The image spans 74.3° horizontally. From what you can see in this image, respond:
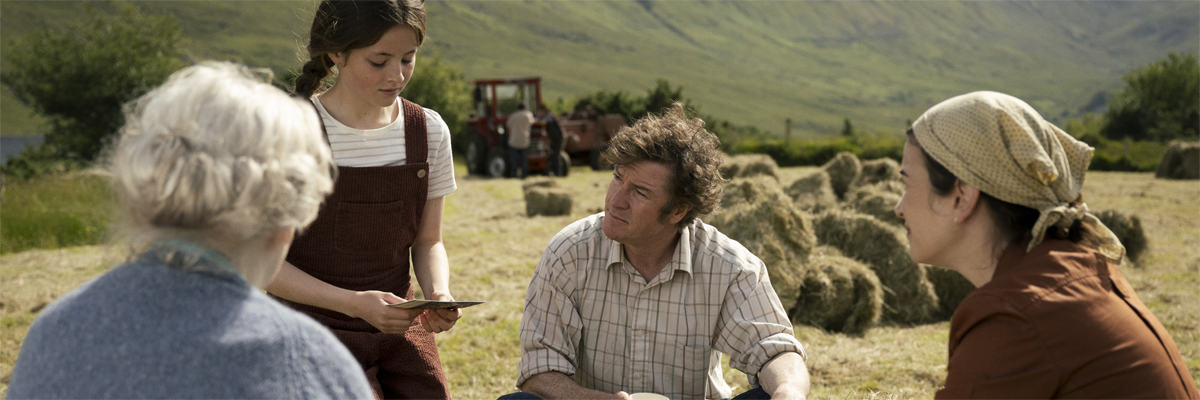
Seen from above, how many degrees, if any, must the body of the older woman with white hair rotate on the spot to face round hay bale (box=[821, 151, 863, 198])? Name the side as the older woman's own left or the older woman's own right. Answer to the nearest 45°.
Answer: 0° — they already face it

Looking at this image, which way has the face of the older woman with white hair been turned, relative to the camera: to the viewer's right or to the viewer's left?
to the viewer's right

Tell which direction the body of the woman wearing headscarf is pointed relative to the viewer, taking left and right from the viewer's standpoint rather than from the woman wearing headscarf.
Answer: facing away from the viewer and to the left of the viewer

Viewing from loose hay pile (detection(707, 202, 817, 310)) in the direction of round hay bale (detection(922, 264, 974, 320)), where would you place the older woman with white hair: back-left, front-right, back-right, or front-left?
back-right

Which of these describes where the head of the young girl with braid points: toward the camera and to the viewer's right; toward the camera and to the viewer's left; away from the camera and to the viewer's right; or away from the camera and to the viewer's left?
toward the camera and to the viewer's right

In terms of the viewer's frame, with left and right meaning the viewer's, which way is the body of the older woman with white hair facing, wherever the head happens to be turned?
facing away from the viewer and to the right of the viewer

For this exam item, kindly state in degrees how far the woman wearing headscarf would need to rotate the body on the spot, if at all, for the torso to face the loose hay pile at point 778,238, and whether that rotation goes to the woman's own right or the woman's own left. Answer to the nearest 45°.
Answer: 0° — they already face it

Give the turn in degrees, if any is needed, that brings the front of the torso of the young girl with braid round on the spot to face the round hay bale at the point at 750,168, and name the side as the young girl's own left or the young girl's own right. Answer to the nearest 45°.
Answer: approximately 90° to the young girl's own left

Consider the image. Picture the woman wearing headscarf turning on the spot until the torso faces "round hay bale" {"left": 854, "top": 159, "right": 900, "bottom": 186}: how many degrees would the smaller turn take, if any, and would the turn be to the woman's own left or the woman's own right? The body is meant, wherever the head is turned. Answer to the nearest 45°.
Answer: approximately 45° to the woman's own right

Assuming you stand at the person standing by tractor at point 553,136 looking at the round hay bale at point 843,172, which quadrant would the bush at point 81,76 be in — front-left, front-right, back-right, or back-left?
back-right

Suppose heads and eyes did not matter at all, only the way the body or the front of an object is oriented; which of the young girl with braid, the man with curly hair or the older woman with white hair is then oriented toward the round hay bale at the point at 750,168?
the older woman with white hair

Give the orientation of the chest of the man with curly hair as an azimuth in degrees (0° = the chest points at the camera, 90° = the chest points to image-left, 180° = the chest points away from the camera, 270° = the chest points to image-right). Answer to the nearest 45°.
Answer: approximately 0°
